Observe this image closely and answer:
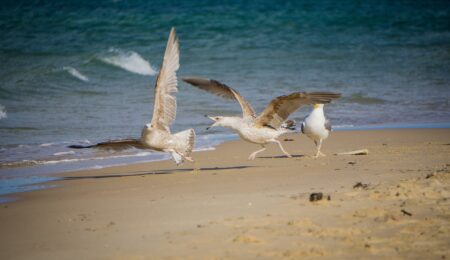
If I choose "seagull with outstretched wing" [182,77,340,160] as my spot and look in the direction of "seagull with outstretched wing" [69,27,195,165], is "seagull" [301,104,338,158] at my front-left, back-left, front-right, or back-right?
back-right

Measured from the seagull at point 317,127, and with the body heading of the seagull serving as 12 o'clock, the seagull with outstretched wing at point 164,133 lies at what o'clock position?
The seagull with outstretched wing is roughly at 2 o'clock from the seagull.

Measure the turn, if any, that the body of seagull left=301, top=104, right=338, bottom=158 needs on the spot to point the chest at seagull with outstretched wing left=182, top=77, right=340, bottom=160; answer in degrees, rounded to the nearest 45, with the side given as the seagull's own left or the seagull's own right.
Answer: approximately 45° to the seagull's own right

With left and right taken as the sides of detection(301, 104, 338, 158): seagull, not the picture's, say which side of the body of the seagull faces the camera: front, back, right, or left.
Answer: front
